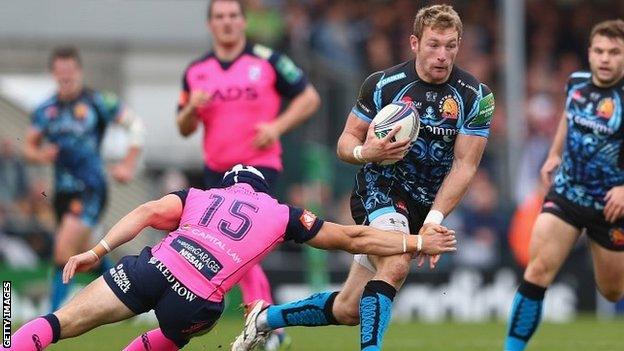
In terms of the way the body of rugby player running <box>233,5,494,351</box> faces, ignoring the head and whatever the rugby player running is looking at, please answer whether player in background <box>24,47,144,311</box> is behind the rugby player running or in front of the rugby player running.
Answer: behind

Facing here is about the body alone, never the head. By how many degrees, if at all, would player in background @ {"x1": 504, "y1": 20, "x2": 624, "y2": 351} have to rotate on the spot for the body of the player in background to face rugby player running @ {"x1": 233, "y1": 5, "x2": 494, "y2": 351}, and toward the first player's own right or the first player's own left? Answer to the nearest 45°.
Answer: approximately 45° to the first player's own right

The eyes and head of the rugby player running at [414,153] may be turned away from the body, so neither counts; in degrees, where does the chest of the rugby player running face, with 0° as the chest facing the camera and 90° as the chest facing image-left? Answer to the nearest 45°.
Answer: approximately 315°

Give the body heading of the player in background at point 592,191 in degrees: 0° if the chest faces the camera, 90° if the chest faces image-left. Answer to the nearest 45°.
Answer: approximately 0°

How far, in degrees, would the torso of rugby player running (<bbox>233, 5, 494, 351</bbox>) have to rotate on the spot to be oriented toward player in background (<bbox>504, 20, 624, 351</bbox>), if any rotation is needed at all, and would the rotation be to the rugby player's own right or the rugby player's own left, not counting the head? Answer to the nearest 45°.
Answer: approximately 90° to the rugby player's own left

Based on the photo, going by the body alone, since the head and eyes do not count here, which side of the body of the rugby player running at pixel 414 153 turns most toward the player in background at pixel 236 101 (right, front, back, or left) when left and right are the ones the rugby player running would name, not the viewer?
back
